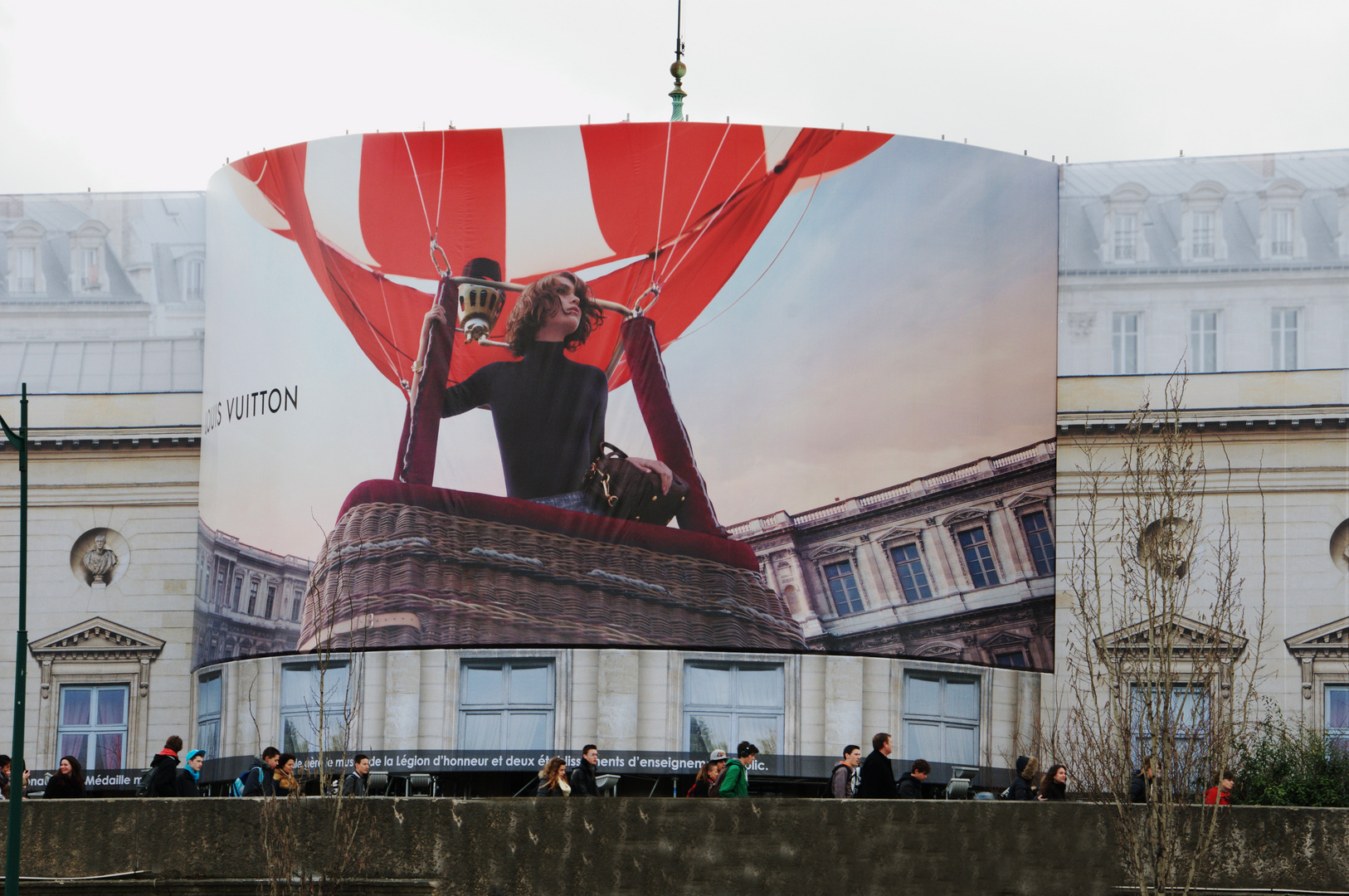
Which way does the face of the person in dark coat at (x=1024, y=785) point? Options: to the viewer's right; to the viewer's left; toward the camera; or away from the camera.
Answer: to the viewer's right

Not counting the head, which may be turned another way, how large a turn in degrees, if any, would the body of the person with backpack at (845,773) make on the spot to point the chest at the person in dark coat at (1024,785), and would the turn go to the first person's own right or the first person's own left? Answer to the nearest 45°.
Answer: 0° — they already face them

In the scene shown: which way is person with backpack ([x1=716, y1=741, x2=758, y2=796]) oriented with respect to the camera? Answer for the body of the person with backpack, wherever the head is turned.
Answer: to the viewer's right

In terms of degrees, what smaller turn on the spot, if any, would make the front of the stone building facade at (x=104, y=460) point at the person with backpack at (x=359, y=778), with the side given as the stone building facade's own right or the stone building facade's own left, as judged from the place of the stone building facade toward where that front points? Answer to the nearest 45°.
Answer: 0° — it already faces them

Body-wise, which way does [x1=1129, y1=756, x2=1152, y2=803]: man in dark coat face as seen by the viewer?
to the viewer's right

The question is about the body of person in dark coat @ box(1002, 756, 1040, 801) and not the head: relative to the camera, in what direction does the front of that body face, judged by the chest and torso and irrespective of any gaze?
to the viewer's right

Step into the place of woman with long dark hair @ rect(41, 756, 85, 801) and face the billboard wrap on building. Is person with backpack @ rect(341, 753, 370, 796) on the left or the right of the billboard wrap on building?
right
